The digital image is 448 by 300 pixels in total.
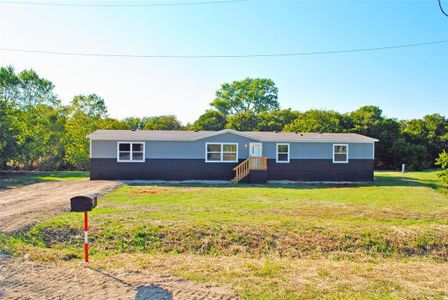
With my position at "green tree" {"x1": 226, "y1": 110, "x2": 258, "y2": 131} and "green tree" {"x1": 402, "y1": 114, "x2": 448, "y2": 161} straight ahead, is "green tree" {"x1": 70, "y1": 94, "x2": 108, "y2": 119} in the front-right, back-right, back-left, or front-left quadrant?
back-right

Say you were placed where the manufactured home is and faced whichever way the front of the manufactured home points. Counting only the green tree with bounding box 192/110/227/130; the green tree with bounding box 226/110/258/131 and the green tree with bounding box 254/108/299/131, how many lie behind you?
3

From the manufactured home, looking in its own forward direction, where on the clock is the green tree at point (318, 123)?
The green tree is roughly at 7 o'clock from the manufactured home.

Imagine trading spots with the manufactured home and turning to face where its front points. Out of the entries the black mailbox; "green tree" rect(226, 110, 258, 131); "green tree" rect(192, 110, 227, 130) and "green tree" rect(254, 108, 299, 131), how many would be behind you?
3

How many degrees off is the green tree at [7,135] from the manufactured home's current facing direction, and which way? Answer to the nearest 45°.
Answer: approximately 90° to its right

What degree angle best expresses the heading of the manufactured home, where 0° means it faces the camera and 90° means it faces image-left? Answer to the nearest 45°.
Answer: approximately 0°

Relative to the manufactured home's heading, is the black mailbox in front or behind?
in front

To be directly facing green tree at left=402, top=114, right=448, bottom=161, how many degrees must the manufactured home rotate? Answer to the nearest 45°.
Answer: approximately 135° to its left

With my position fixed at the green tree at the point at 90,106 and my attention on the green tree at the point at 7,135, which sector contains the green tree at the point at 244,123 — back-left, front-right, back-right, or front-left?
back-left

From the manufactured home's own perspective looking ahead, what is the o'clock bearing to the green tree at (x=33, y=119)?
The green tree is roughly at 4 o'clock from the manufactured home.

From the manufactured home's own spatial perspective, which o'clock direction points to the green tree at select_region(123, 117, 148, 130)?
The green tree is roughly at 5 o'clock from the manufactured home.

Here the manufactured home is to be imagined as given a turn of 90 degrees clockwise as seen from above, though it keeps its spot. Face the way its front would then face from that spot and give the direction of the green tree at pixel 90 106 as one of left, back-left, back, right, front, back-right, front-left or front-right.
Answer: front-right
